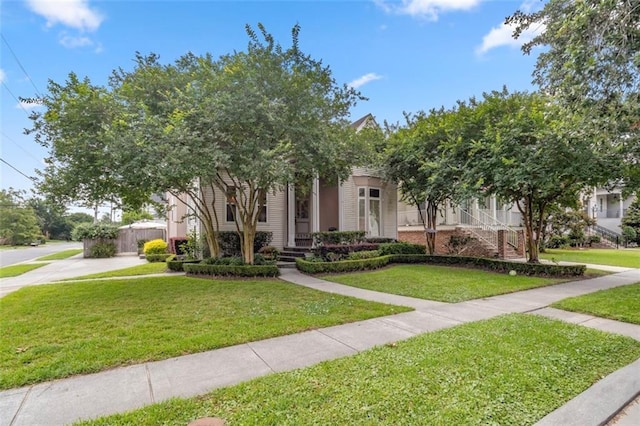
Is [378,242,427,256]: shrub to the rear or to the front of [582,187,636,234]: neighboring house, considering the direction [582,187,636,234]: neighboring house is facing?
to the front

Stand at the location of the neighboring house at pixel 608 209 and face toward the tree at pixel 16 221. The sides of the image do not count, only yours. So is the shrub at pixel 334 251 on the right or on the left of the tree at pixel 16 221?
left

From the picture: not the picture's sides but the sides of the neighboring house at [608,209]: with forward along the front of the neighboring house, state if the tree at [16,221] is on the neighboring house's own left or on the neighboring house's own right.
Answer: on the neighboring house's own right

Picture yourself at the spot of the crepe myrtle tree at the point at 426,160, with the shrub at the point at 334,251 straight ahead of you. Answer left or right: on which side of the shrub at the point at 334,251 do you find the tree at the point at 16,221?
right

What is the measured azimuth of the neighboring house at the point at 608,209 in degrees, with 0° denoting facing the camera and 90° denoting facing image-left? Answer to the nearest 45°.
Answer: approximately 0°

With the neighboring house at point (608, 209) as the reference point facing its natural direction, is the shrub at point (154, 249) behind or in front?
in front

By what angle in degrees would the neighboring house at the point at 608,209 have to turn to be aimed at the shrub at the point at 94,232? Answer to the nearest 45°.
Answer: approximately 45° to its right

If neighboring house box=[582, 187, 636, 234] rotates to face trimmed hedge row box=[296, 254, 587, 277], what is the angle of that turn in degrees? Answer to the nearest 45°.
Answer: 0° — it already faces it
